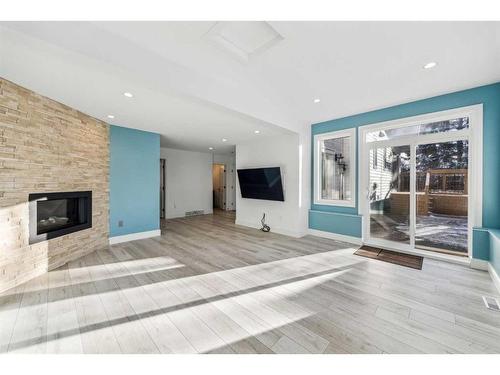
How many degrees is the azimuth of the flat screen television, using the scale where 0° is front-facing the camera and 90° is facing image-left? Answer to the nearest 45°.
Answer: approximately 45°

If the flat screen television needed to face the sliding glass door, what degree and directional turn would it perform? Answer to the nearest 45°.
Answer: approximately 90° to its left

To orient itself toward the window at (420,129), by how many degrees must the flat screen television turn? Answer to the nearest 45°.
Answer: approximately 90° to its left

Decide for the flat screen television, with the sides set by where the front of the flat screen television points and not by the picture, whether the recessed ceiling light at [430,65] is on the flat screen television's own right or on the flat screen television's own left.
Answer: on the flat screen television's own left

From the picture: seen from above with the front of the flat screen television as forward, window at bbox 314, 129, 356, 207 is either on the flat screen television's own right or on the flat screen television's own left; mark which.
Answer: on the flat screen television's own left

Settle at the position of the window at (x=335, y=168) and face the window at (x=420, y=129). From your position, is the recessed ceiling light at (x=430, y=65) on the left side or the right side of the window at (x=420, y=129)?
right

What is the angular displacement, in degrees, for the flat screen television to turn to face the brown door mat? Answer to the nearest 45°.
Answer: approximately 90° to its left
